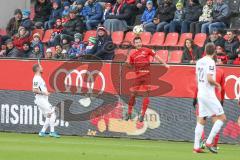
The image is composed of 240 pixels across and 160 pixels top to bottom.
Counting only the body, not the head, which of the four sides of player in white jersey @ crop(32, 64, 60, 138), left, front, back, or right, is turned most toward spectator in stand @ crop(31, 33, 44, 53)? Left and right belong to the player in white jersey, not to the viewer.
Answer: left

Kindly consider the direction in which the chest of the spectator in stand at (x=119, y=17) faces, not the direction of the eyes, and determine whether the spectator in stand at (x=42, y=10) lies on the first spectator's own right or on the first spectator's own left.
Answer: on the first spectator's own right

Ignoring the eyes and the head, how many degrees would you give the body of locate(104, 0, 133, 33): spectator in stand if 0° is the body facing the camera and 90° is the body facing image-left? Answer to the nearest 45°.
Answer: approximately 45°

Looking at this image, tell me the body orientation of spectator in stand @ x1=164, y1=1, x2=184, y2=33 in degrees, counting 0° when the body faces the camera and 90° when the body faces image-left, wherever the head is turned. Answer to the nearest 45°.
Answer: approximately 45°

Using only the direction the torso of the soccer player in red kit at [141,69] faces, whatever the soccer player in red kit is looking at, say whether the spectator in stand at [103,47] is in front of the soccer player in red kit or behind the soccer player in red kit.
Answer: behind

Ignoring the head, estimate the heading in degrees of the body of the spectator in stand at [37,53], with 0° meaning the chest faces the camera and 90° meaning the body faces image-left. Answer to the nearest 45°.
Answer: approximately 0°

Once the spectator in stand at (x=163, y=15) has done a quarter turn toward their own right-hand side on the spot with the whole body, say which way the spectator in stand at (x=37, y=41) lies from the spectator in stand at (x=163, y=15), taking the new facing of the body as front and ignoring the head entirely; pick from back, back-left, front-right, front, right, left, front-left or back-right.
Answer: front-left
